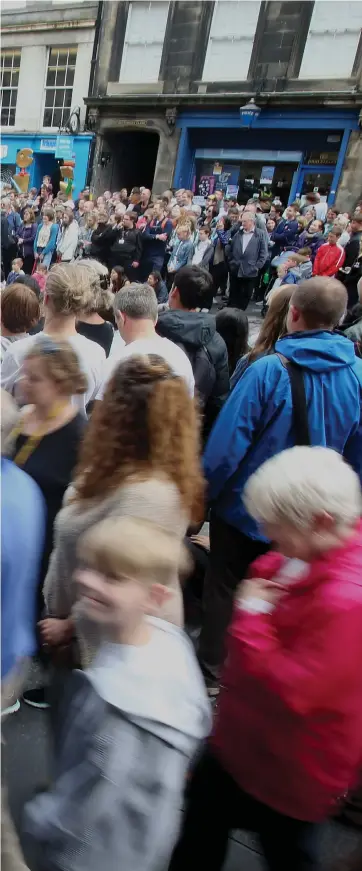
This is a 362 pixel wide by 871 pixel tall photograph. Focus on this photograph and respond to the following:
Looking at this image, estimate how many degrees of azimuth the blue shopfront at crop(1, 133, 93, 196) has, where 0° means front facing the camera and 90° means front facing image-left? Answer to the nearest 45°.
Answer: approximately 0°

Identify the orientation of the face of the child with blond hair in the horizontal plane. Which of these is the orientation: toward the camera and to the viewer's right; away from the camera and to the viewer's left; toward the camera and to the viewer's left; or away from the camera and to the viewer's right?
toward the camera and to the viewer's left

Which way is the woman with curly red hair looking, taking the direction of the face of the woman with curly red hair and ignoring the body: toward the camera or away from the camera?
away from the camera

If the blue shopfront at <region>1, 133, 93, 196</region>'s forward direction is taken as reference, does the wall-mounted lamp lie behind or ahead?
ahead

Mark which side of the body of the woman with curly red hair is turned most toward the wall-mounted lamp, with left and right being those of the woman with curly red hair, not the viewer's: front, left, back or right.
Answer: front

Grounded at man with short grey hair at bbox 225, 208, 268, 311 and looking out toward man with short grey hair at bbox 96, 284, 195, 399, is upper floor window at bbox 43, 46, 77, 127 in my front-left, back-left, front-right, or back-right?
back-right

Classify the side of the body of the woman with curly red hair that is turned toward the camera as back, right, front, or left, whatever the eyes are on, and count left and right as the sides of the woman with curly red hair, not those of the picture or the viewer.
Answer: back

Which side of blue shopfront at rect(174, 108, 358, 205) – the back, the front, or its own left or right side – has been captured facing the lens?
front

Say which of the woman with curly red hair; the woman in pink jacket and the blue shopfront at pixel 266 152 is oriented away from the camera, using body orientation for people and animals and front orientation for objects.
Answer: the woman with curly red hair

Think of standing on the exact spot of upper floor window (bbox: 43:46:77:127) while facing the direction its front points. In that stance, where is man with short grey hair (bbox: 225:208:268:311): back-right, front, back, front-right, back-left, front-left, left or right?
front

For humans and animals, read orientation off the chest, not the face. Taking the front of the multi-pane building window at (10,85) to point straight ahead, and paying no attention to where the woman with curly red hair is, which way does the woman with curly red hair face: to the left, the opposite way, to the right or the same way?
the opposite way

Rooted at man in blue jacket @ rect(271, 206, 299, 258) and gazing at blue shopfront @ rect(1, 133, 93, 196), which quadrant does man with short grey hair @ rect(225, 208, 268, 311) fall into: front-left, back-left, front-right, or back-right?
back-left

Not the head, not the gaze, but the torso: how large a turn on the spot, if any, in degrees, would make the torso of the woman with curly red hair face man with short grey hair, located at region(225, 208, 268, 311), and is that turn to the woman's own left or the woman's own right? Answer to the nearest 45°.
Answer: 0° — they already face them

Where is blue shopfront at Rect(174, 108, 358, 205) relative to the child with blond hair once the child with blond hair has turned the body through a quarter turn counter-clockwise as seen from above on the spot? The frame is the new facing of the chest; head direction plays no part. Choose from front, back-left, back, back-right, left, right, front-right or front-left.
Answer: back-left

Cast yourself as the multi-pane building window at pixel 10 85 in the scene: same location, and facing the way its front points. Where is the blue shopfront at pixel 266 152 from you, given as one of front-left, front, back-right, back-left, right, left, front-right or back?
front-left

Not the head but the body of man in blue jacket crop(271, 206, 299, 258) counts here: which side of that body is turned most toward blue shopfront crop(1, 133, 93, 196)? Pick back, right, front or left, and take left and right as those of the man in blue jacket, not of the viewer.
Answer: right
